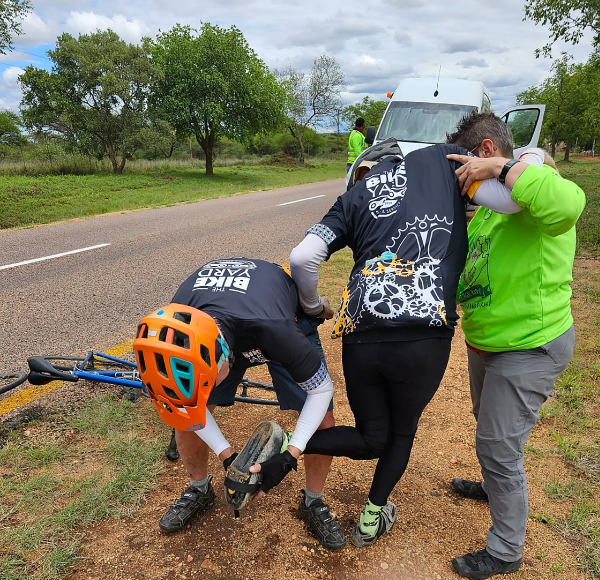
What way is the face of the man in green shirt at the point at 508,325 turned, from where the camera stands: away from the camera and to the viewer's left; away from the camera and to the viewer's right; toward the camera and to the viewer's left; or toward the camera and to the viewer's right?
away from the camera and to the viewer's left

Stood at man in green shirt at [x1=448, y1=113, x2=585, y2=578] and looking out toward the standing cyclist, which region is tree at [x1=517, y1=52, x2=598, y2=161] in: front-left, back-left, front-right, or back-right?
back-right

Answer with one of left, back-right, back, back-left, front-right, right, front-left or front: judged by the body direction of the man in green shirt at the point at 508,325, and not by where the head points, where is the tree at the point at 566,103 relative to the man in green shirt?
right

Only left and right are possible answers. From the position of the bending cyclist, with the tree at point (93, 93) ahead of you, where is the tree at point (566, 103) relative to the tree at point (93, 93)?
right

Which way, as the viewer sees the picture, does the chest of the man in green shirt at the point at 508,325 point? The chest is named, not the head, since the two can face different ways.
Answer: to the viewer's left

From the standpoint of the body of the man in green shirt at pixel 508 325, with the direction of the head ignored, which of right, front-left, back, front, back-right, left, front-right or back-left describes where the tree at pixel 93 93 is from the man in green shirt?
front-right

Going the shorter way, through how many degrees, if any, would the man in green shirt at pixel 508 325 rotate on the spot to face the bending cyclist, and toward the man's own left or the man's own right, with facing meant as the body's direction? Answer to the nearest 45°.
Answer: approximately 45° to the man's own left
